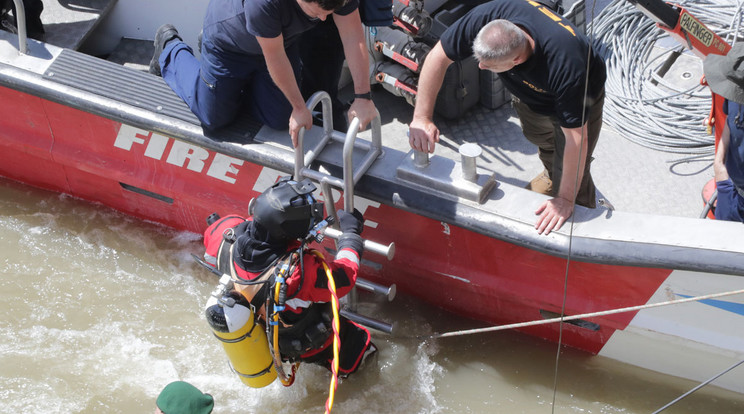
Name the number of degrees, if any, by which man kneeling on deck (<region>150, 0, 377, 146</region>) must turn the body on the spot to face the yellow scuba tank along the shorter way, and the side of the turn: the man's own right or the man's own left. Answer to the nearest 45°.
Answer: approximately 45° to the man's own right

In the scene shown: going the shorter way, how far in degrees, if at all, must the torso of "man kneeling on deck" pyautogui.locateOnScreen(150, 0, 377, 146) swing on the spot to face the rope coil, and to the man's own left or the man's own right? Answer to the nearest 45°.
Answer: approximately 90° to the man's own left

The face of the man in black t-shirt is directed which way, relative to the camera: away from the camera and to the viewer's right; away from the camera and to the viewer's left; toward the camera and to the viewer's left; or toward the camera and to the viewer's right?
toward the camera and to the viewer's left

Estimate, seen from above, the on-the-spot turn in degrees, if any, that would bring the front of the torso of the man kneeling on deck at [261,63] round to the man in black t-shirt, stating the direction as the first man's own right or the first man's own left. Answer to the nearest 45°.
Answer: approximately 45° to the first man's own left

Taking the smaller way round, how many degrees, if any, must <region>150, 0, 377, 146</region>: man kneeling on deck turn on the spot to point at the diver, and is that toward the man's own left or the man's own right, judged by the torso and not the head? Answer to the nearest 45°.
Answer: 0° — they already face them

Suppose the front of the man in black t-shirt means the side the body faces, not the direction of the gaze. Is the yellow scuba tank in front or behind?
in front

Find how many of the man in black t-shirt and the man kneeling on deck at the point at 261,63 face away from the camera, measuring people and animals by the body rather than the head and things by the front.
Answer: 0

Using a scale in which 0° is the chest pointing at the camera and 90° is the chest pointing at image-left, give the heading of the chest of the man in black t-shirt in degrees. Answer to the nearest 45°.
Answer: approximately 45°

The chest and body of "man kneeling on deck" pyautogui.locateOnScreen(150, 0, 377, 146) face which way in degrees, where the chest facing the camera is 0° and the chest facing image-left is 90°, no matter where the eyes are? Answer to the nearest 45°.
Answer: approximately 315°
